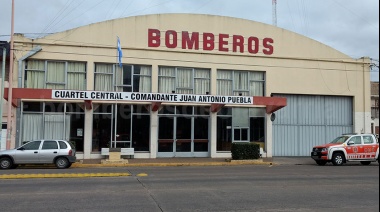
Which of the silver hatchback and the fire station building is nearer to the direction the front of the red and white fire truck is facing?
the silver hatchback

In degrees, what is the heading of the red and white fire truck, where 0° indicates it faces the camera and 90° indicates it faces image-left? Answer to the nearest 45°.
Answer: approximately 45°
